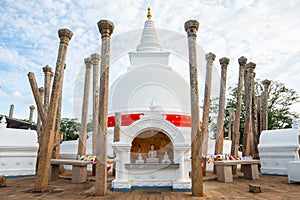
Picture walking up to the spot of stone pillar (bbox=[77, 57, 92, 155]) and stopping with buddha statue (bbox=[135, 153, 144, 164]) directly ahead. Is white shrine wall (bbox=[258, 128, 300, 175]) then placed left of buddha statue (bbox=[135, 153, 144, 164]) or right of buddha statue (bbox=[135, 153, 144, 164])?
left

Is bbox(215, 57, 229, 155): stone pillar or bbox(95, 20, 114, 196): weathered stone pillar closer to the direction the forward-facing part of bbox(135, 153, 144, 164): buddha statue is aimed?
the weathered stone pillar

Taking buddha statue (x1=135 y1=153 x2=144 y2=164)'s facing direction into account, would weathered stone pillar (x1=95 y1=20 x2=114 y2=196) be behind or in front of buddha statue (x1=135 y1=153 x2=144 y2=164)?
in front

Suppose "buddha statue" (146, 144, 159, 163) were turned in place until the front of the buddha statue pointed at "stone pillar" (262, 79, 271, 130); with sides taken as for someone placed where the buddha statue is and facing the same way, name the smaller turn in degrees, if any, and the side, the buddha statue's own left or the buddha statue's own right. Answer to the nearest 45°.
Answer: approximately 135° to the buddha statue's own left

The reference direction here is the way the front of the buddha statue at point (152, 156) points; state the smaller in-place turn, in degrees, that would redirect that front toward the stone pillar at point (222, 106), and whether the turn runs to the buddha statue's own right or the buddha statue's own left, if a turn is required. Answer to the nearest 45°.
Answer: approximately 135° to the buddha statue's own left

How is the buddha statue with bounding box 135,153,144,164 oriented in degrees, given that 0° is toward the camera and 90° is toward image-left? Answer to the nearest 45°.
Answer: approximately 0°

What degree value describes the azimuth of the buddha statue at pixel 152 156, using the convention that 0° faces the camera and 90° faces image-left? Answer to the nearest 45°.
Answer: approximately 0°

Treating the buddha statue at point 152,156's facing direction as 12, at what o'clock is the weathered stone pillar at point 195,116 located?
The weathered stone pillar is roughly at 11 o'clock from the buddha statue.
